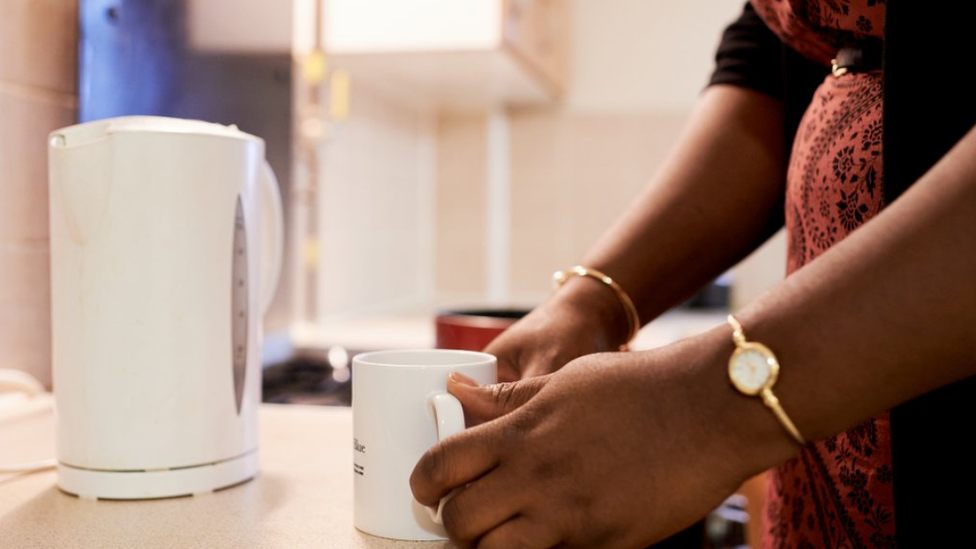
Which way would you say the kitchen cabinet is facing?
toward the camera

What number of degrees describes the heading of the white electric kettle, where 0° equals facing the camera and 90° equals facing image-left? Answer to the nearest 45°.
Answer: approximately 45°

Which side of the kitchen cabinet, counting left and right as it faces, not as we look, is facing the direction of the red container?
front

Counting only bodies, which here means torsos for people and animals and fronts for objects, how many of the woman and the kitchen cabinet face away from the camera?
0

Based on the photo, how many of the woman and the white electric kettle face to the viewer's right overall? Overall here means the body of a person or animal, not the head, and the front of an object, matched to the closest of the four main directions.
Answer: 0

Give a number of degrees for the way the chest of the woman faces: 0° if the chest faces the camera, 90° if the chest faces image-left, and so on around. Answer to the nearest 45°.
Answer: approximately 45°

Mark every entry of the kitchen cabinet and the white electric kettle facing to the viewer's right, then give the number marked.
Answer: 0
